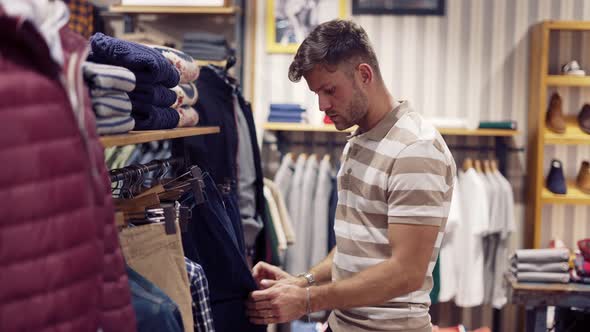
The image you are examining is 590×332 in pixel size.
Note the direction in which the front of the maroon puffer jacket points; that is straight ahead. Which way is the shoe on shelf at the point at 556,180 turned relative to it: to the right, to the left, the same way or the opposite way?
to the right

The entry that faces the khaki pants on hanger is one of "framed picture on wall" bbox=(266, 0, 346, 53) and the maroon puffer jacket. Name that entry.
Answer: the framed picture on wall

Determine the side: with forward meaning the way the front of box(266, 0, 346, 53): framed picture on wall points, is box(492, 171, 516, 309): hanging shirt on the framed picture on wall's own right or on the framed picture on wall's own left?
on the framed picture on wall's own left

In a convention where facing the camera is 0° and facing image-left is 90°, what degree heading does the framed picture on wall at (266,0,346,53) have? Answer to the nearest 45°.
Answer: approximately 0°

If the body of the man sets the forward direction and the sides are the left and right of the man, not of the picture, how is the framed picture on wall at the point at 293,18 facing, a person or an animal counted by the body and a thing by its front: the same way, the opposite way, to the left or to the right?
to the left

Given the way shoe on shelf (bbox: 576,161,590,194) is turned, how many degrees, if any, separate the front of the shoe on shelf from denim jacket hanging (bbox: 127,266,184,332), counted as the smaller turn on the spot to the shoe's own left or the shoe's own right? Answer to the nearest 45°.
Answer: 0° — it already faces it

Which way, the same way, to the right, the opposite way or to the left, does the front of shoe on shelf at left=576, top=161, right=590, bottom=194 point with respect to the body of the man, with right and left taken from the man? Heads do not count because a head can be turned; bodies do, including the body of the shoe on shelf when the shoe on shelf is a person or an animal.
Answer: to the left

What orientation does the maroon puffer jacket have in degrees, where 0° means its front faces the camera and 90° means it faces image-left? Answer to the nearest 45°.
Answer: approximately 315°

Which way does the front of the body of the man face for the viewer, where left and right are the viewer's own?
facing to the left of the viewer

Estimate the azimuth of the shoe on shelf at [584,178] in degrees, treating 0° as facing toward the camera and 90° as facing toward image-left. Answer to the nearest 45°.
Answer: approximately 0°

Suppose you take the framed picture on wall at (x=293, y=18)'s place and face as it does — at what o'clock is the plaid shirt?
The plaid shirt is roughly at 12 o'clock from the framed picture on wall.

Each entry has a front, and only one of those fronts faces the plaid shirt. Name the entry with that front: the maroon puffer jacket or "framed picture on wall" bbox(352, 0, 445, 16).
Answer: the framed picture on wall
